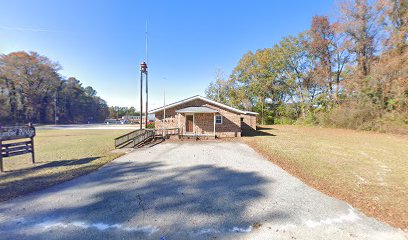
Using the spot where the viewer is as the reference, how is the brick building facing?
facing the viewer
